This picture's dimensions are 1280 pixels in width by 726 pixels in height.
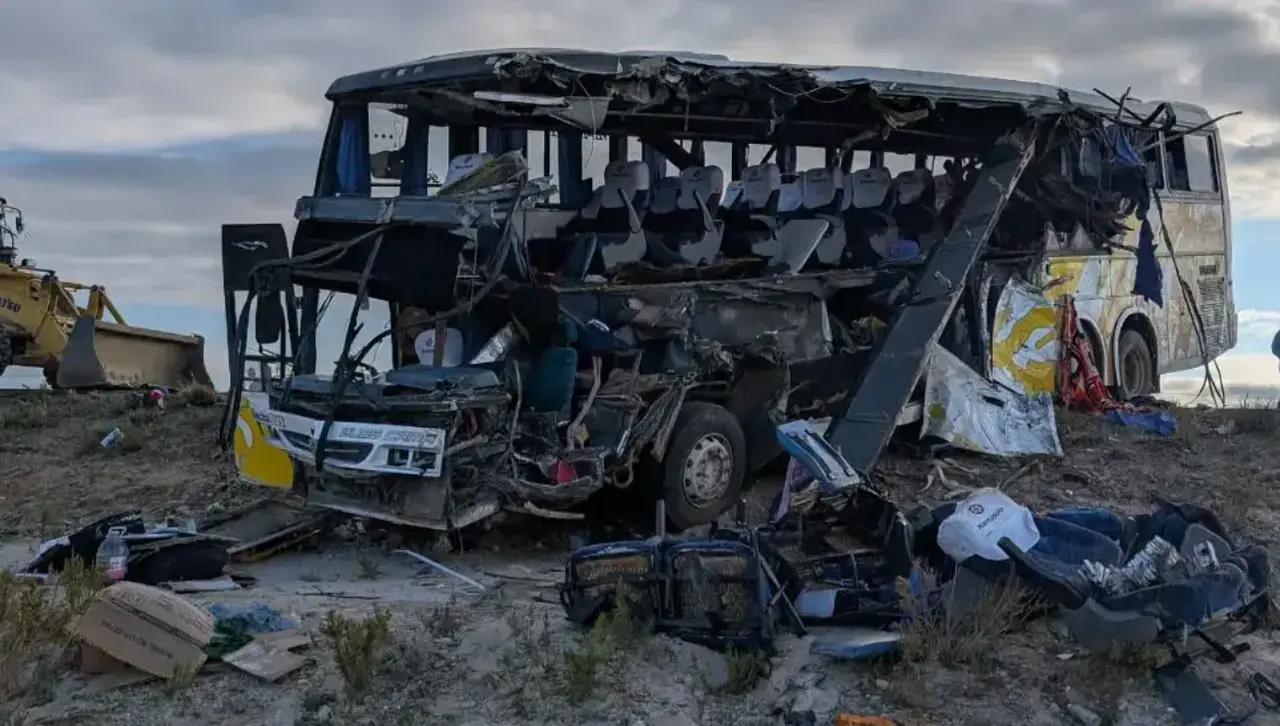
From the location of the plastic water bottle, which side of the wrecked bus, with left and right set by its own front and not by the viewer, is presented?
front

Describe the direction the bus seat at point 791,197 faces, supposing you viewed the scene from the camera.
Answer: facing the viewer and to the left of the viewer

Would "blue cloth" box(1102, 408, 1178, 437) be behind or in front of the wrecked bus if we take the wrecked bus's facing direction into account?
behind

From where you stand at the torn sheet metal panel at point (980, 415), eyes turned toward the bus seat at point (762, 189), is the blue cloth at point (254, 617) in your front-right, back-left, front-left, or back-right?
front-left

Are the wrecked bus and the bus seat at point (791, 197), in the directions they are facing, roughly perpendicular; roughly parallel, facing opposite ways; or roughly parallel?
roughly parallel

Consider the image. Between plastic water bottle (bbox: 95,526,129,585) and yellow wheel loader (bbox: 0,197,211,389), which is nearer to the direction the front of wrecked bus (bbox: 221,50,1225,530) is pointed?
the plastic water bottle

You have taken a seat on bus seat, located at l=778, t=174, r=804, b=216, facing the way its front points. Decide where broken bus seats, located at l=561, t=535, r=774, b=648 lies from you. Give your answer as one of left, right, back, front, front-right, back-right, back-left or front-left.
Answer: front-left

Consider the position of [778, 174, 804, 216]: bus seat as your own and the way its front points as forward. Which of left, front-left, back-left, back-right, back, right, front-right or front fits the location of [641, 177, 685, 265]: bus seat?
front

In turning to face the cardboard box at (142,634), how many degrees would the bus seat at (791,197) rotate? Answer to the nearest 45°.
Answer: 0° — it already faces it

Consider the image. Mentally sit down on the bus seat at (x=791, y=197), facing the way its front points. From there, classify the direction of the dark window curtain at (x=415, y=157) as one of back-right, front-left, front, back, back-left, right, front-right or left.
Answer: front

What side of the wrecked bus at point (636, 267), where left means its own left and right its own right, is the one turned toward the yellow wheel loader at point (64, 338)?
right
